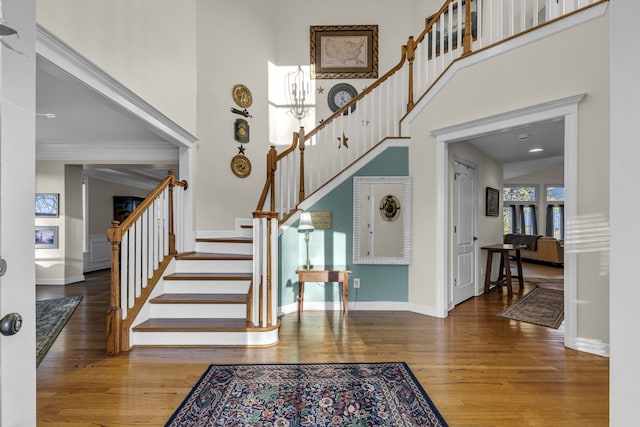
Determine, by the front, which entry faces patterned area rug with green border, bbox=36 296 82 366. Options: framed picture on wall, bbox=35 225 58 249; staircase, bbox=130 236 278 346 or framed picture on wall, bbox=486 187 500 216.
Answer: framed picture on wall, bbox=35 225 58 249

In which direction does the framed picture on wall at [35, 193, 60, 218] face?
toward the camera

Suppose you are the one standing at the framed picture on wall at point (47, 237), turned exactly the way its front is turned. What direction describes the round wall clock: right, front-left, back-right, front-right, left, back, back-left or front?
front-left

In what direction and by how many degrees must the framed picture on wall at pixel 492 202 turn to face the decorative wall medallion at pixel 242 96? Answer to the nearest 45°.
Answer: approximately 90° to its right

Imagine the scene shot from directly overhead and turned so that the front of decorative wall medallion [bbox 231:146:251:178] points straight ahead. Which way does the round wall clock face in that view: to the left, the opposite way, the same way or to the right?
the same way

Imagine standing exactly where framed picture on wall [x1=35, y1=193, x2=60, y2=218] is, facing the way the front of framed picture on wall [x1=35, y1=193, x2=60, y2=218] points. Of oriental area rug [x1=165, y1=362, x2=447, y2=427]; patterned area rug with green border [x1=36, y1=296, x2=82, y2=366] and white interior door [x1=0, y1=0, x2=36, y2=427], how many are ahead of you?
3

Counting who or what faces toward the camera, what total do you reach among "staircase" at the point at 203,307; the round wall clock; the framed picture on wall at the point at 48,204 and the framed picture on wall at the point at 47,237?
4

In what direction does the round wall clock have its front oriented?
toward the camera

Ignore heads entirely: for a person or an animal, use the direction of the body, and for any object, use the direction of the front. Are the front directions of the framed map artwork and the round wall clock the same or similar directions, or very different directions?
same or similar directions

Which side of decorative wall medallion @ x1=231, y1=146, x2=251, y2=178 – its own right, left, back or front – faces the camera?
front
